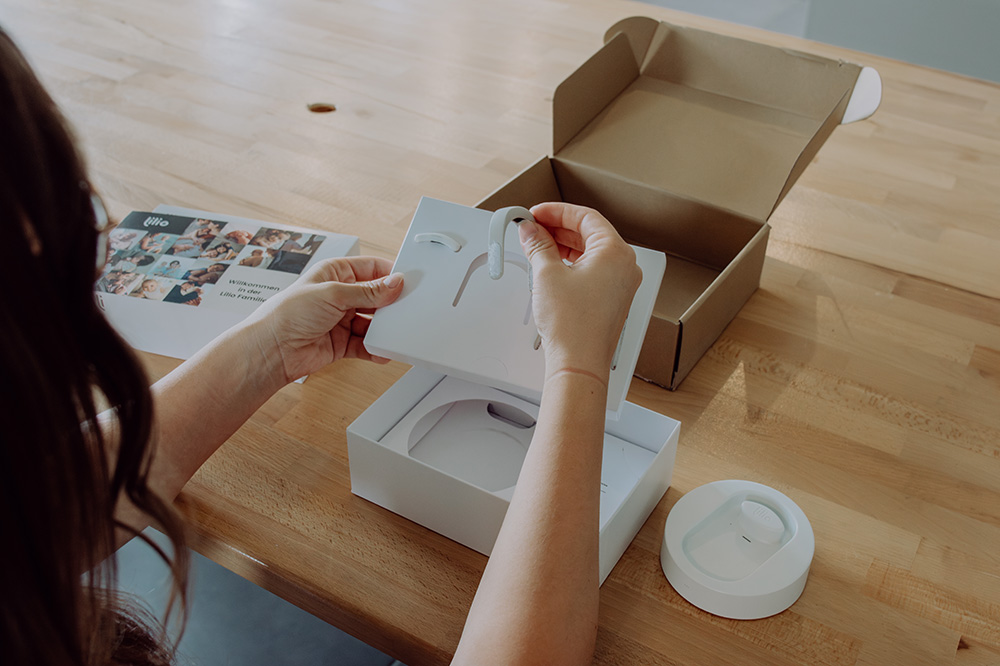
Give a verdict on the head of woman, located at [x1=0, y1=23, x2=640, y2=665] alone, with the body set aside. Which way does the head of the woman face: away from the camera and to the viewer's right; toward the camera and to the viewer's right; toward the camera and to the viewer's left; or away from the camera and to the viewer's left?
away from the camera and to the viewer's right

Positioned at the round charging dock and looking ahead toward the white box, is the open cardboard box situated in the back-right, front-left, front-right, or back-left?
front-right

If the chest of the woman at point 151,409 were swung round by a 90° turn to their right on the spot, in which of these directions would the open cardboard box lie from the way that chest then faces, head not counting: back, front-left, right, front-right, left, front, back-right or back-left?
left

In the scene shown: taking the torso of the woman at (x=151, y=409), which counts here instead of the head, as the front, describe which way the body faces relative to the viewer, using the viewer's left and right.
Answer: facing away from the viewer and to the right of the viewer
